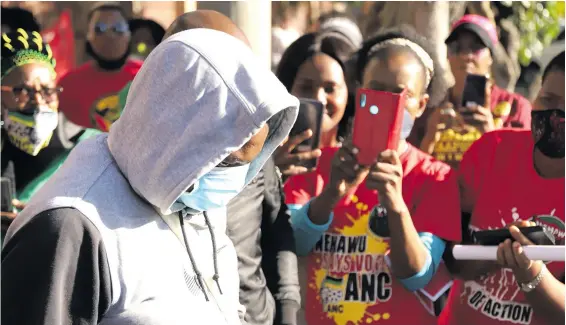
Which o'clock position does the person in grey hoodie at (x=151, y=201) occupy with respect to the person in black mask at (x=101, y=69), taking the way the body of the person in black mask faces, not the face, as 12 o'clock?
The person in grey hoodie is roughly at 12 o'clock from the person in black mask.

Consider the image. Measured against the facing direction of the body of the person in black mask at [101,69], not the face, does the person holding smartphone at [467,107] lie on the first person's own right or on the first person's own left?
on the first person's own left

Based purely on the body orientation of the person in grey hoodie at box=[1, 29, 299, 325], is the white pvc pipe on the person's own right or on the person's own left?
on the person's own left

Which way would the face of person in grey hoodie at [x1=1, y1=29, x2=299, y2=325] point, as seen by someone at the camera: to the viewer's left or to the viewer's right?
to the viewer's right

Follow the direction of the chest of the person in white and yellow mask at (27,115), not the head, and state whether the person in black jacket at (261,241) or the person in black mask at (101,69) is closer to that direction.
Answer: the person in black jacket

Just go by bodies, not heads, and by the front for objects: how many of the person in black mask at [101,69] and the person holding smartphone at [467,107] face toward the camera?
2

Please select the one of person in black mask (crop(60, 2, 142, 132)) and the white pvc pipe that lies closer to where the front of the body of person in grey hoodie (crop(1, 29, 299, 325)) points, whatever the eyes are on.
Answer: the white pvc pipe
